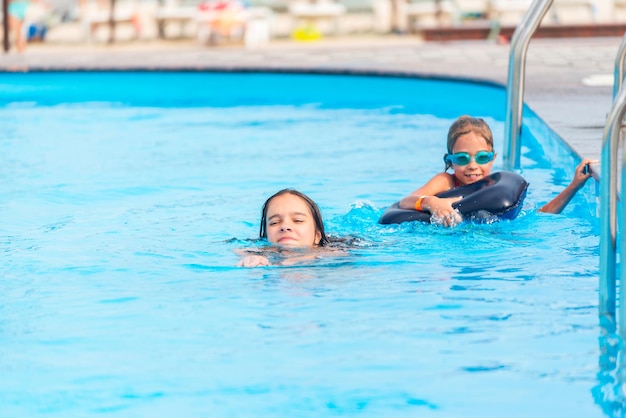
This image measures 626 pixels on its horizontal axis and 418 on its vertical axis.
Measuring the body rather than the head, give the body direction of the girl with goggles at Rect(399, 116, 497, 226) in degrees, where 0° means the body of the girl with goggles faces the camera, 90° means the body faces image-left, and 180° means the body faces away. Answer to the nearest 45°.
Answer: approximately 0°

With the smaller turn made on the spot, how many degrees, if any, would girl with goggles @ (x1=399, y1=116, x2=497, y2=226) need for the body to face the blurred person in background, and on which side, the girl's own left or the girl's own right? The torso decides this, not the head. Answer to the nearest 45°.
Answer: approximately 135° to the girl's own right
